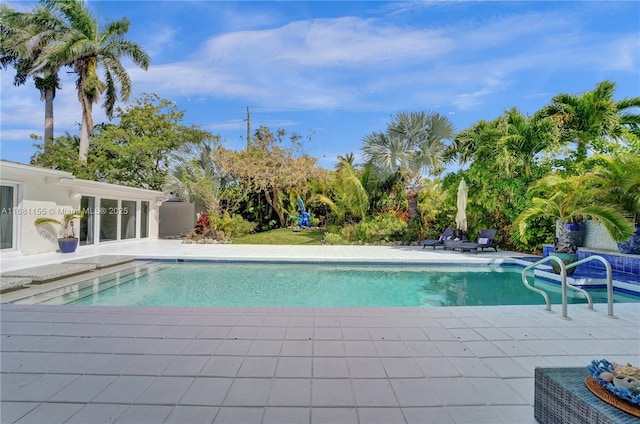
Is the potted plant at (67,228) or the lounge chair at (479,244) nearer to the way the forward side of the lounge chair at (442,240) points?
the potted plant

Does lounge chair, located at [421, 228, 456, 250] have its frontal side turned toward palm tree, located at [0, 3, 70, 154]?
yes

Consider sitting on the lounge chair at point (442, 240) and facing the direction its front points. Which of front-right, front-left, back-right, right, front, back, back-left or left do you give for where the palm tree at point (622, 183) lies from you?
back-left

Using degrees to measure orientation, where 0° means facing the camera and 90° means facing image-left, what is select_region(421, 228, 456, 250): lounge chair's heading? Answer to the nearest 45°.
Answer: approximately 90°

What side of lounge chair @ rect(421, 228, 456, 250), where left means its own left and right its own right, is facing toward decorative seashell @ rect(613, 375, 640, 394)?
left

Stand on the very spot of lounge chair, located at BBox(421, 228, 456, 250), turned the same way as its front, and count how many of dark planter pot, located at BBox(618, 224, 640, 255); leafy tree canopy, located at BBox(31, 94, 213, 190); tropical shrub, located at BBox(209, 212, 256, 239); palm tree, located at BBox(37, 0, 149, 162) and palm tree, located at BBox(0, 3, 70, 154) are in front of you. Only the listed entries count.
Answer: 4

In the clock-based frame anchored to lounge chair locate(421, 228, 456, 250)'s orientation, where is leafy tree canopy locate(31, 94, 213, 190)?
The leafy tree canopy is roughly at 12 o'clock from the lounge chair.

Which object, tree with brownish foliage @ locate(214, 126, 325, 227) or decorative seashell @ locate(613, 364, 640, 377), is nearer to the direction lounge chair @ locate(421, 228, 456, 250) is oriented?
the tree with brownish foliage

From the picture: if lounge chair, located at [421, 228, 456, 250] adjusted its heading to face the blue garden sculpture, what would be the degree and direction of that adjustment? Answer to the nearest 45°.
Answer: approximately 45° to its right

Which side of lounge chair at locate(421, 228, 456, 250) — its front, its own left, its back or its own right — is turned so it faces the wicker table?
left

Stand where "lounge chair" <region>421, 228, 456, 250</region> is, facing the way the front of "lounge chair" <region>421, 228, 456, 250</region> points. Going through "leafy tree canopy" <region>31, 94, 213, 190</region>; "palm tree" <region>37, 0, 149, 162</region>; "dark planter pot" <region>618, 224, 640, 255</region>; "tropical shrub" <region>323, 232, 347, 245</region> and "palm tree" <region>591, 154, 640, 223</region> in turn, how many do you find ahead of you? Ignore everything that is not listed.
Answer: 3
